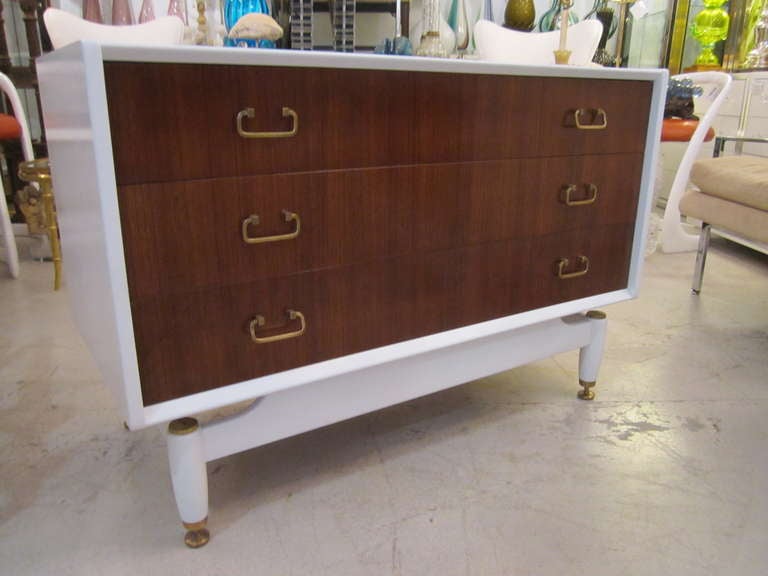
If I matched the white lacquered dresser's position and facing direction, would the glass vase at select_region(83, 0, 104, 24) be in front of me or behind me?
behind

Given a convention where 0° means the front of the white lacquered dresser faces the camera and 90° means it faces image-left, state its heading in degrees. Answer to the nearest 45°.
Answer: approximately 315°

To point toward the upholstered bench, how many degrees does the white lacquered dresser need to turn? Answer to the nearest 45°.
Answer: approximately 90° to its left

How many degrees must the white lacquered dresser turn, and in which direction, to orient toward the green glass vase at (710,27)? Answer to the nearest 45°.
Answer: approximately 90° to its left

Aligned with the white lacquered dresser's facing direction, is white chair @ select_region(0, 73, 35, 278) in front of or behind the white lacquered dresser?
behind

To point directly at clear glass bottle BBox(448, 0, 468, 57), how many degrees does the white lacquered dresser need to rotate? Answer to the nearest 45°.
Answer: approximately 135° to its left

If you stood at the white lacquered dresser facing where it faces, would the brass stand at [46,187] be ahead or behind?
behind

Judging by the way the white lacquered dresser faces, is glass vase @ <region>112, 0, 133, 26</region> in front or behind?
behind

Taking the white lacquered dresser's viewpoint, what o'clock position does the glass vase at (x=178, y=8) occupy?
The glass vase is roughly at 7 o'clock from the white lacquered dresser.

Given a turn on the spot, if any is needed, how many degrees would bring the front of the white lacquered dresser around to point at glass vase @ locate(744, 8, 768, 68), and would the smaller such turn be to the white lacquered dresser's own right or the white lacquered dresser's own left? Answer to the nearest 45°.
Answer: approximately 90° to the white lacquered dresser's own left

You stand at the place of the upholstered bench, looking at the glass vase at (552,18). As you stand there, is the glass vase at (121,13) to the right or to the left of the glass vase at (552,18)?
left

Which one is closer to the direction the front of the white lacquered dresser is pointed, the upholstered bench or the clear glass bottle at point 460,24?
the upholstered bench

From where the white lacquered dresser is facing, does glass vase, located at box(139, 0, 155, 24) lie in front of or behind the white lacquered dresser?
behind
